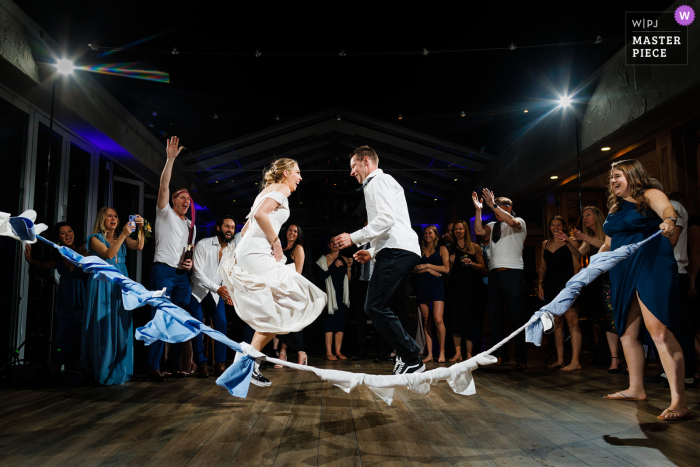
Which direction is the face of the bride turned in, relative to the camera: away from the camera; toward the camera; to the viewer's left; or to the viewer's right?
to the viewer's right

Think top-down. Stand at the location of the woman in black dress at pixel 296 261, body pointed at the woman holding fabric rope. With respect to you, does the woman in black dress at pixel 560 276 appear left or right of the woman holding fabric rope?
left

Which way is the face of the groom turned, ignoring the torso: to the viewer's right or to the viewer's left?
to the viewer's left

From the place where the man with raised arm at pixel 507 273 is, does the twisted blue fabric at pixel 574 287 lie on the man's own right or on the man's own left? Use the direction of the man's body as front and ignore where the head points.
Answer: on the man's own left

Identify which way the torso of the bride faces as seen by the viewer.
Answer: to the viewer's right

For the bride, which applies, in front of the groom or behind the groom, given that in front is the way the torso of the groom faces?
in front

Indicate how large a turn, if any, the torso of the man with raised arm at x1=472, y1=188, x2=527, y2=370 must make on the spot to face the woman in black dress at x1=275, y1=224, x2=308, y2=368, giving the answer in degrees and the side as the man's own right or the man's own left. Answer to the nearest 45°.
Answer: approximately 45° to the man's own right

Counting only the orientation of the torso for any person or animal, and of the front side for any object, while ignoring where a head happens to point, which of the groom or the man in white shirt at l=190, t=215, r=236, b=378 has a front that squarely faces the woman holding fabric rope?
the man in white shirt

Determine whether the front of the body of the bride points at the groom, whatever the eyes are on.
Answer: yes

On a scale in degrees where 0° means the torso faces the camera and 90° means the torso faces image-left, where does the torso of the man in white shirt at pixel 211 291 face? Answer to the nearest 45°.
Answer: approximately 315°

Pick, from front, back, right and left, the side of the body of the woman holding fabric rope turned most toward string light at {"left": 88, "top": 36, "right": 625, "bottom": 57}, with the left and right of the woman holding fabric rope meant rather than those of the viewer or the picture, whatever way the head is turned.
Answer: right

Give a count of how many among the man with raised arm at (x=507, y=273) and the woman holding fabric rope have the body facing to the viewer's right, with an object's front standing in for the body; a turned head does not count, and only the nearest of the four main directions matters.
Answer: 0

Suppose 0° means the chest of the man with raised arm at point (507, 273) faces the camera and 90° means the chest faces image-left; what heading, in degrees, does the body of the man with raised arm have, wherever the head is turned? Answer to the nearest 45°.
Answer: approximately 45°

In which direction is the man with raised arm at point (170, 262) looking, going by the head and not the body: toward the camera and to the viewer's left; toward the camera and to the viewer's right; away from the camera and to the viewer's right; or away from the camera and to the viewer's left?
toward the camera and to the viewer's right

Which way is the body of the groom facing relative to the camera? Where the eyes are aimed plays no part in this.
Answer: to the viewer's left
